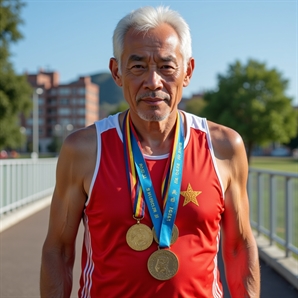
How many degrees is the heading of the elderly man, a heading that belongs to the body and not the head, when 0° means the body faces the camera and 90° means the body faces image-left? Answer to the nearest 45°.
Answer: approximately 0°

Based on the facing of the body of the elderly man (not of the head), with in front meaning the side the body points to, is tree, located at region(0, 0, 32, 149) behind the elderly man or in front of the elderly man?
behind
